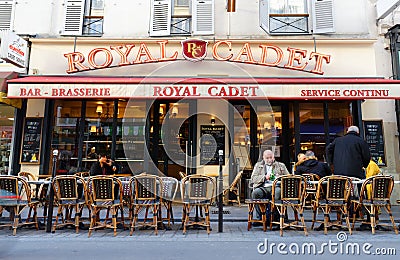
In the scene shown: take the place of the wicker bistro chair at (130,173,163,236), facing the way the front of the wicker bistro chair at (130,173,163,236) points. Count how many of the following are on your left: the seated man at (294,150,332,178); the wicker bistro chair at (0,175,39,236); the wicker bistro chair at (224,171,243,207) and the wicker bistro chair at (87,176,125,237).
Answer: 2

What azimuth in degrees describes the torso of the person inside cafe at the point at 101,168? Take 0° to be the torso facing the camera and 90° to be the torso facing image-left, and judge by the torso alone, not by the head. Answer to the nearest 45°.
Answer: approximately 0°

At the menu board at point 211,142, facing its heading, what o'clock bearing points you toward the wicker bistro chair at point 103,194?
The wicker bistro chair is roughly at 1 o'clock from the menu board.

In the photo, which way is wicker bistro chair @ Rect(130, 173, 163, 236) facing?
away from the camera

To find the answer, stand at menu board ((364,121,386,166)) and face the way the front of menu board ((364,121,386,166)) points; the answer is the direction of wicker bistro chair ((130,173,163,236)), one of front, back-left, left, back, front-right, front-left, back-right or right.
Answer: front-right

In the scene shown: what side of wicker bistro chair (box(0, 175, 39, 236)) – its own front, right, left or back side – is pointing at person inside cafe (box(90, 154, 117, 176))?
front

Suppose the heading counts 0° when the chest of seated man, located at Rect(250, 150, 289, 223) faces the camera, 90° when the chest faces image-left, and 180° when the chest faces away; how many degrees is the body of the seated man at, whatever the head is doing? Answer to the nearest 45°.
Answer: approximately 0°
